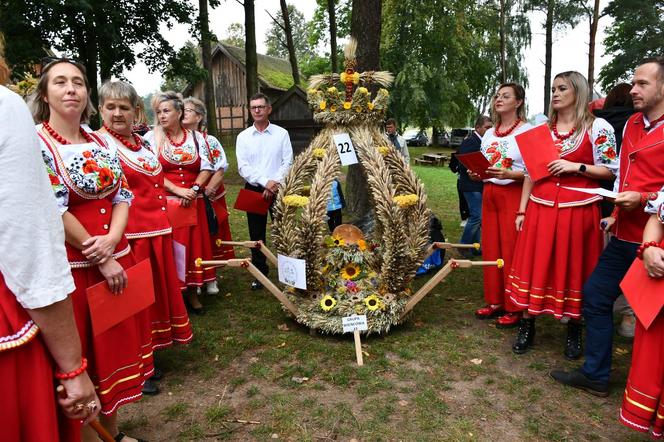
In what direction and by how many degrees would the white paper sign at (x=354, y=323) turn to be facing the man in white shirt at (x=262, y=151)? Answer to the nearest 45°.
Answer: approximately 135° to its right

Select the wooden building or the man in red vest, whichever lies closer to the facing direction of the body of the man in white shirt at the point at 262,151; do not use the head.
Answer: the man in red vest

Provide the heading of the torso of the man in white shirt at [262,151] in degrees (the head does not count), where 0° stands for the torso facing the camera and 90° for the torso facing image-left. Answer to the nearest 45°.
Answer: approximately 0°

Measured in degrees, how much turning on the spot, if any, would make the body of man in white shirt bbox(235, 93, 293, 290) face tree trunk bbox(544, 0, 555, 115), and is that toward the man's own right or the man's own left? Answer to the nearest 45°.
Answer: approximately 135° to the man's own left

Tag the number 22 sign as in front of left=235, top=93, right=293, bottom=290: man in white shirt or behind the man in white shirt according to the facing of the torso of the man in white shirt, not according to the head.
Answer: in front

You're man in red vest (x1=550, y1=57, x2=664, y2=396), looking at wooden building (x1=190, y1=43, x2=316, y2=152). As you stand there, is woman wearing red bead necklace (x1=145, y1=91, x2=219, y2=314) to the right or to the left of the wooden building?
left

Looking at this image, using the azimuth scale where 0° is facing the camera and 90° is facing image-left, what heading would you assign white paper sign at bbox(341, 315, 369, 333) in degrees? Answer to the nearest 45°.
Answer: approximately 0°
